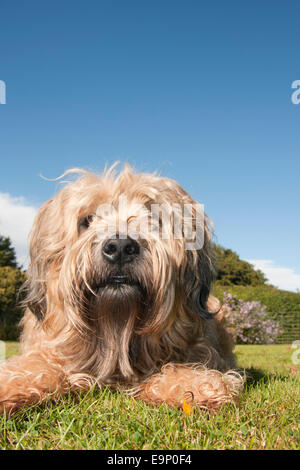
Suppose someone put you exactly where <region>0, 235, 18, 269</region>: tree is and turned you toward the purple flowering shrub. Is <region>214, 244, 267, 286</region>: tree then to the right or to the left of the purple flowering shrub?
left

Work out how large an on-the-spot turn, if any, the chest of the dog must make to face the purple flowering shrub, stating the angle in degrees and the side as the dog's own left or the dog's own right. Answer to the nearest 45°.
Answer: approximately 180°

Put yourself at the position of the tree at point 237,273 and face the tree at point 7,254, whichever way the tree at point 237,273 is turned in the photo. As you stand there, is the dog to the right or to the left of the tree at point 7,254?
left

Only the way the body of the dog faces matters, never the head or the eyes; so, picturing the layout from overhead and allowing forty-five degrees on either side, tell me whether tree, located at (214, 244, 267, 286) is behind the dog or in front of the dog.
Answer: behind

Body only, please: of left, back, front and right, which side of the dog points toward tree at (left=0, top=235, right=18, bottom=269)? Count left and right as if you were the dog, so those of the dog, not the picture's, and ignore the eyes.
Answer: back

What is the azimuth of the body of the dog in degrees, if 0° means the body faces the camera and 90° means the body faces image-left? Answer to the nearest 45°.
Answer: approximately 0°

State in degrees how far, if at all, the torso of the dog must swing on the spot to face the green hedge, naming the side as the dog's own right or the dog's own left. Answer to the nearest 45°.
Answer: approximately 180°
